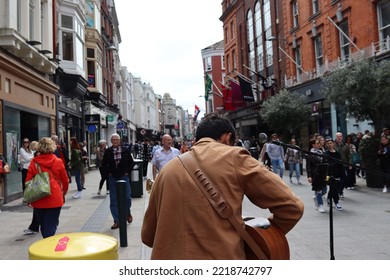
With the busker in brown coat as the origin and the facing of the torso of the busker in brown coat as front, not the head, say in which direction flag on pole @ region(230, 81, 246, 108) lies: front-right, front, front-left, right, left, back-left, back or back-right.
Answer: front-left

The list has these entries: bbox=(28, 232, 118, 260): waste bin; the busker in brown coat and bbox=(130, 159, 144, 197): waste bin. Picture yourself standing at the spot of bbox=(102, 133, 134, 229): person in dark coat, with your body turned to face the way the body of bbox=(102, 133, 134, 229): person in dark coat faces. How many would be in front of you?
2

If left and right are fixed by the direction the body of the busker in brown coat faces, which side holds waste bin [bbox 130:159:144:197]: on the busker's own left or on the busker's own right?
on the busker's own left

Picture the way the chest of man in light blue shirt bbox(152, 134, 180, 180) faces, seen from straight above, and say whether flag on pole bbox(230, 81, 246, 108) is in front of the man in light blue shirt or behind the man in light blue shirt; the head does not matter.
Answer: behind

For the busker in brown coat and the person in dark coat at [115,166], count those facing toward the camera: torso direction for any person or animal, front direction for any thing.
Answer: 1

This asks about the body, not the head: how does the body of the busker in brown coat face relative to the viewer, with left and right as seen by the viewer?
facing away from the viewer and to the right of the viewer

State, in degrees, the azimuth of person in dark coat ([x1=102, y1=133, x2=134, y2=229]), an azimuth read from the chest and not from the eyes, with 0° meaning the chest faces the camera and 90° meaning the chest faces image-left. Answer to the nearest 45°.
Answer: approximately 0°

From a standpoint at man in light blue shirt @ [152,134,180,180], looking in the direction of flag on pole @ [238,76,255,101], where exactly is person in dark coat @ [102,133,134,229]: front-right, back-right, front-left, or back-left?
back-left
